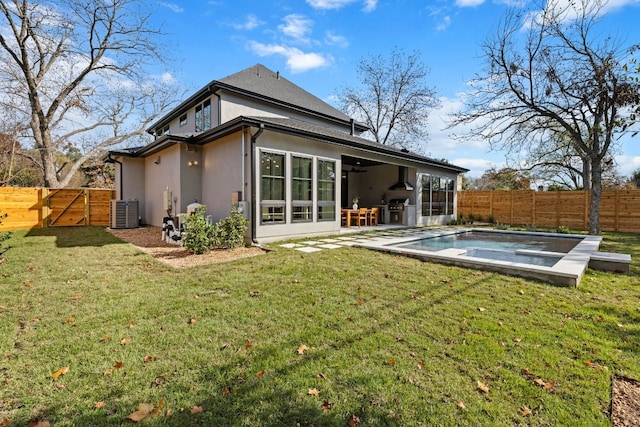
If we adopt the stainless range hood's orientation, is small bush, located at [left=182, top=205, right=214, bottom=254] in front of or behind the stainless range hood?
in front

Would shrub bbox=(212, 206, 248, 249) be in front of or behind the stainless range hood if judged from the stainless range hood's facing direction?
in front

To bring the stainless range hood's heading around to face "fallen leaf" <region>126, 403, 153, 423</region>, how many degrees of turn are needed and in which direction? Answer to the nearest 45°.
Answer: approximately 45° to its left

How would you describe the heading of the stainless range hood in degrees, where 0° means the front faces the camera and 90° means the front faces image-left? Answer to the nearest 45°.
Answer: approximately 45°

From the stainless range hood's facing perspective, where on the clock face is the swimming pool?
The swimming pool is roughly at 10 o'clock from the stainless range hood.
